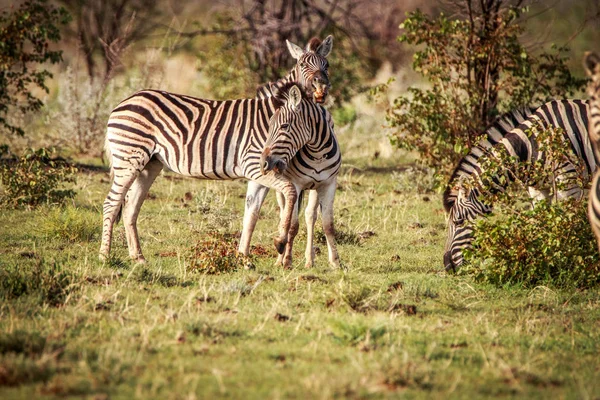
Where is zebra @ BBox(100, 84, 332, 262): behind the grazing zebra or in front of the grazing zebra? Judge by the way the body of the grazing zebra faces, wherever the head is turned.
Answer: in front

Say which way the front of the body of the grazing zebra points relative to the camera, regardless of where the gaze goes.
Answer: to the viewer's left

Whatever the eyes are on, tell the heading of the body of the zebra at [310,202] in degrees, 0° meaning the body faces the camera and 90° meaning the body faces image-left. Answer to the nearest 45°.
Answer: approximately 315°

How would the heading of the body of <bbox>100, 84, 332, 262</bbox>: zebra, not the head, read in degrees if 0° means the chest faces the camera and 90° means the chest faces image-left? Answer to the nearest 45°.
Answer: approximately 270°
